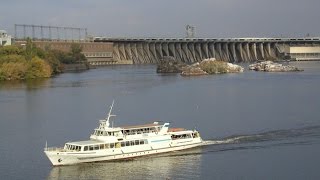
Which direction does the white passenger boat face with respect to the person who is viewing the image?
facing the viewer and to the left of the viewer
